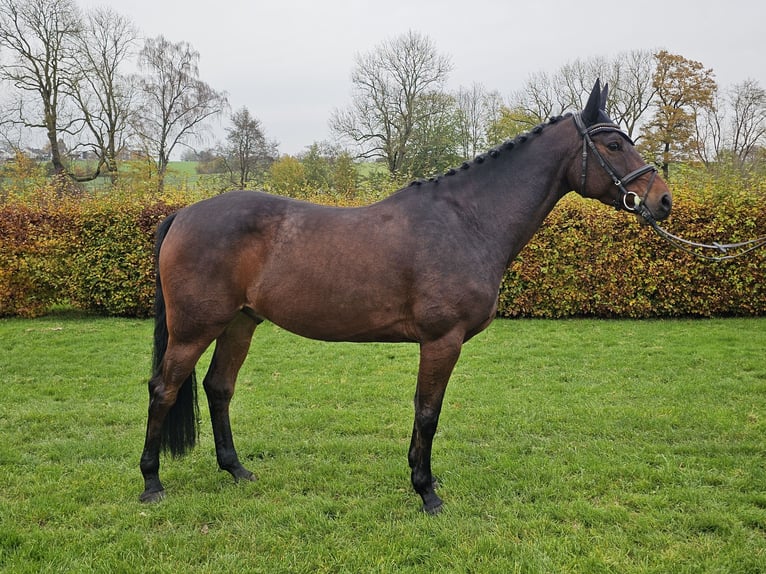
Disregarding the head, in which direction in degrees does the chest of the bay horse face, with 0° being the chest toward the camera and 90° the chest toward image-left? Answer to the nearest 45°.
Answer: approximately 270°

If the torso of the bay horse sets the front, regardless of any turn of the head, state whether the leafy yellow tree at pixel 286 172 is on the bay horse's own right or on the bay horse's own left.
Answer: on the bay horse's own left

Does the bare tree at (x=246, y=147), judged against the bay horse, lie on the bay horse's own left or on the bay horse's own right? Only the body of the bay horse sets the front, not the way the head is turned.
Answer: on the bay horse's own left
